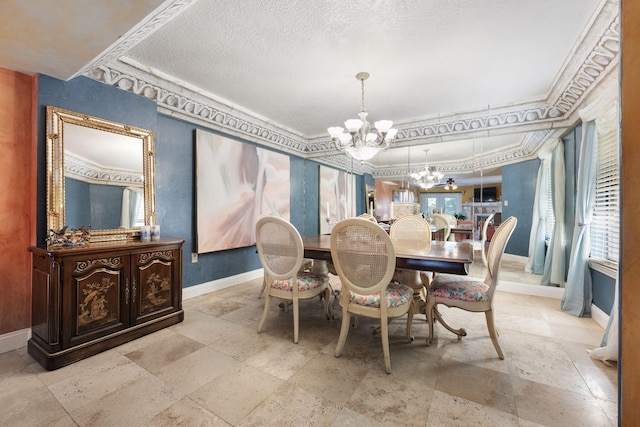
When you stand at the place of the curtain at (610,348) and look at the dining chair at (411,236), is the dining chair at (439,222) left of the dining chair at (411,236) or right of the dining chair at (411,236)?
right

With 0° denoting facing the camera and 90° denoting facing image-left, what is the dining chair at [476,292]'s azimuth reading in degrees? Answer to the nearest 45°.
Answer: approximately 90°

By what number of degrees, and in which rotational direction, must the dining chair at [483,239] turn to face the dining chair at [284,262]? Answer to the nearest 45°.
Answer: approximately 45° to its left

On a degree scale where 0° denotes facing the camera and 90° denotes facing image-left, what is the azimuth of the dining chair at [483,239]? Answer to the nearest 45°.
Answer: approximately 90°

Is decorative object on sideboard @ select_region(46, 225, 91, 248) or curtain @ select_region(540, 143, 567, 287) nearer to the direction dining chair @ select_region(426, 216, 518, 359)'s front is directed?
the decorative object on sideboard

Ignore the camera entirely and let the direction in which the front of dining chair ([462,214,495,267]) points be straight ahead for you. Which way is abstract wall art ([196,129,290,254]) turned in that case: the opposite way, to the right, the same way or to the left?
the opposite way

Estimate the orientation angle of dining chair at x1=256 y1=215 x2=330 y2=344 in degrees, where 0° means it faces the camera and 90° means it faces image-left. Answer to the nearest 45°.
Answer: approximately 225°

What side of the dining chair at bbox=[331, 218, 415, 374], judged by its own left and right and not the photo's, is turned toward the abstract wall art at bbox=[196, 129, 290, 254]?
left

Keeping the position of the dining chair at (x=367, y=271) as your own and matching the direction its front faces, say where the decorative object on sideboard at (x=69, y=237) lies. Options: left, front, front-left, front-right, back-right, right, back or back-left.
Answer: back-left

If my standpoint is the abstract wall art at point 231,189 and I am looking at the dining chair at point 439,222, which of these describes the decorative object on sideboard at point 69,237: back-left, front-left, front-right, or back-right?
back-right

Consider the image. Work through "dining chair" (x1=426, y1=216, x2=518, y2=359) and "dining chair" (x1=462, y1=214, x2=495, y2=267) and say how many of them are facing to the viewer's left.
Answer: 2

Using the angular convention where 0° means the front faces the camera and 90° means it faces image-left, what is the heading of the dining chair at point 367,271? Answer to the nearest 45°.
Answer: approximately 225°
